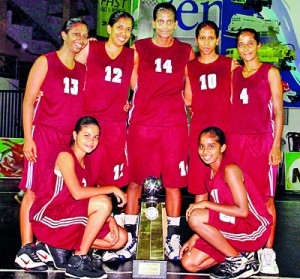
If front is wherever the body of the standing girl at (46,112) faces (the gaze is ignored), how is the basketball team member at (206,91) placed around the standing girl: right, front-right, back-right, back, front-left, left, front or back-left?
front-left

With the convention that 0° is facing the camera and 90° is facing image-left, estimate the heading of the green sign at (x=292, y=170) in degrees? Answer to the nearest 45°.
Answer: approximately 0°

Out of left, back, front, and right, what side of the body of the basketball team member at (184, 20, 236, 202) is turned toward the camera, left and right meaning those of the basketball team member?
front

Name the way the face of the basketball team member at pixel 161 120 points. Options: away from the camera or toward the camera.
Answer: toward the camera

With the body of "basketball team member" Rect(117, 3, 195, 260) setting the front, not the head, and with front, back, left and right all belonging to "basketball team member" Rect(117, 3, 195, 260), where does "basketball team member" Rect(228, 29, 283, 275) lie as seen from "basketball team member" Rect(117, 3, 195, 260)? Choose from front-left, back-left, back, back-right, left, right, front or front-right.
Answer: left

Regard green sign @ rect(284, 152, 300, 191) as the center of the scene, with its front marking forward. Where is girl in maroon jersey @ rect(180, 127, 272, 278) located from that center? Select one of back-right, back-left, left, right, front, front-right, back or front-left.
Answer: front

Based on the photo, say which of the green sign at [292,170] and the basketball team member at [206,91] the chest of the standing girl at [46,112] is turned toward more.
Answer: the basketball team member

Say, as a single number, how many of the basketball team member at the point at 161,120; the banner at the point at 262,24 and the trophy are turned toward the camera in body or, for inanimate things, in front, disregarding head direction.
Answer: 3

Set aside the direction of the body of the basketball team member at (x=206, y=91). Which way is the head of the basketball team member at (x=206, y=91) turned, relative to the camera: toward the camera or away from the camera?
toward the camera

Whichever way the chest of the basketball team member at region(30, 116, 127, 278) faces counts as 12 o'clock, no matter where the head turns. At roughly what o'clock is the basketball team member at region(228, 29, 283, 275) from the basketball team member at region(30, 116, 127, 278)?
the basketball team member at region(228, 29, 283, 275) is roughly at 10 o'clock from the basketball team member at region(30, 116, 127, 278).

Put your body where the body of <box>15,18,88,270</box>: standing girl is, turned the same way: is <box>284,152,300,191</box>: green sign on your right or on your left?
on your left

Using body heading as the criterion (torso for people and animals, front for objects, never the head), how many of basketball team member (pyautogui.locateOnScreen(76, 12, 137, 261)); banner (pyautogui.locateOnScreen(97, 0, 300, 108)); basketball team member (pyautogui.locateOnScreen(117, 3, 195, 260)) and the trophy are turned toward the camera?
4

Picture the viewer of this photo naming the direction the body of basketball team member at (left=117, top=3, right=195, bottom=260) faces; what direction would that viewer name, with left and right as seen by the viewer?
facing the viewer

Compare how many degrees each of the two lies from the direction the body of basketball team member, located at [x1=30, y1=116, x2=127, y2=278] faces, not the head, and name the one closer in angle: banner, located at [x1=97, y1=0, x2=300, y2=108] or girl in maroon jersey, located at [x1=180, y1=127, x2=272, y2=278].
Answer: the girl in maroon jersey
